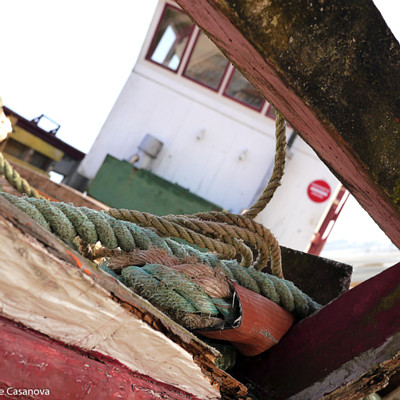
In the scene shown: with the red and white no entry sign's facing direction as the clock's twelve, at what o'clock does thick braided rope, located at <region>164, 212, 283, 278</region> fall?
The thick braided rope is roughly at 12 o'clock from the red and white no entry sign.

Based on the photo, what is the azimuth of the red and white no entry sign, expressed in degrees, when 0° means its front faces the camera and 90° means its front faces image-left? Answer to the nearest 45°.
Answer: approximately 0°

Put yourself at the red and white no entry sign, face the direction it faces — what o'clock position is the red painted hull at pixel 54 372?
The red painted hull is roughly at 12 o'clock from the red and white no entry sign.

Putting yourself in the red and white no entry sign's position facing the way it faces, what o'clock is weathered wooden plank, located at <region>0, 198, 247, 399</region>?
The weathered wooden plank is roughly at 12 o'clock from the red and white no entry sign.

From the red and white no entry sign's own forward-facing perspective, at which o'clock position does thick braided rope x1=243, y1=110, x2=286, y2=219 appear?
The thick braided rope is roughly at 12 o'clock from the red and white no entry sign.

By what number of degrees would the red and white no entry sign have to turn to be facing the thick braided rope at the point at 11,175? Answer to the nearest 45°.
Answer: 0° — it already faces it

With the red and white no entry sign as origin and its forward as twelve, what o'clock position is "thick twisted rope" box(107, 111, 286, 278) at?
The thick twisted rope is roughly at 12 o'clock from the red and white no entry sign.

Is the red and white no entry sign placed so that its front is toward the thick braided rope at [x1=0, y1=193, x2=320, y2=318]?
yes
